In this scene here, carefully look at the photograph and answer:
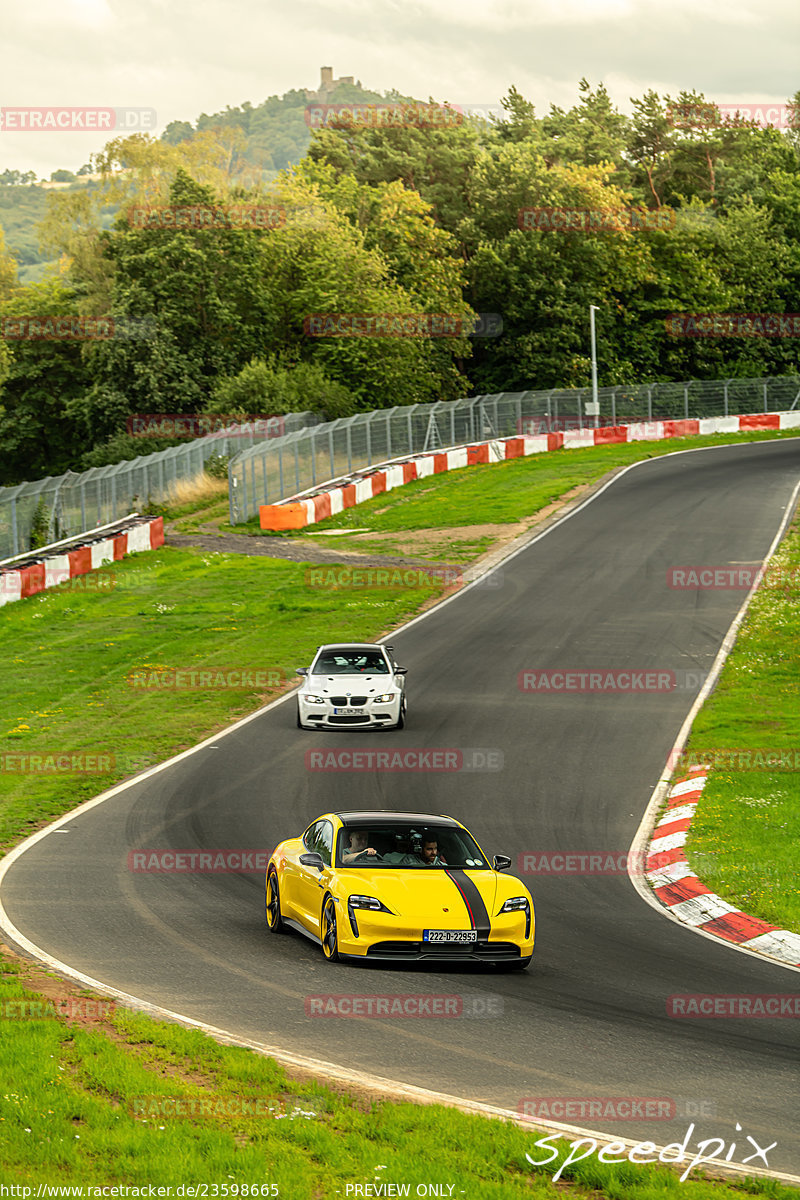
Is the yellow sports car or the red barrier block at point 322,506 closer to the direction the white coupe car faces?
the yellow sports car

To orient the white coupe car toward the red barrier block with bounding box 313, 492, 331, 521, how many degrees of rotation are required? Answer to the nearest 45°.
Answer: approximately 180°

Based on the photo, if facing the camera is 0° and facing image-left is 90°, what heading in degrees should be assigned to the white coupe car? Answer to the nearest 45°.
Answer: approximately 0°

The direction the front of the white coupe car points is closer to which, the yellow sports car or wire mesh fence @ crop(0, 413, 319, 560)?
the yellow sports car

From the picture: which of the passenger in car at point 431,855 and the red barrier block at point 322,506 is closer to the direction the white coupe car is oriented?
the passenger in car

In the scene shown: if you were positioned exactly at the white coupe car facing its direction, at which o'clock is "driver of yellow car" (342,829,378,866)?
The driver of yellow car is roughly at 12 o'clock from the white coupe car.

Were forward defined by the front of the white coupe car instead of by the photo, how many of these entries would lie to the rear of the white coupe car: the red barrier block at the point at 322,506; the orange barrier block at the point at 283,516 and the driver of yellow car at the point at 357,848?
2

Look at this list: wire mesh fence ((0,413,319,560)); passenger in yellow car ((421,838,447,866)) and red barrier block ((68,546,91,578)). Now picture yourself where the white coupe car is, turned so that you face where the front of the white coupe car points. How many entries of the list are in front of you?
1

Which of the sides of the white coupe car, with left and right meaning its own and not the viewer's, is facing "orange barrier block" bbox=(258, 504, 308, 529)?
back

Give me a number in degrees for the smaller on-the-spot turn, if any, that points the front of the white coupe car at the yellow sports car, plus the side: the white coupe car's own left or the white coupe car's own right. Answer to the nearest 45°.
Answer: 0° — it already faces it

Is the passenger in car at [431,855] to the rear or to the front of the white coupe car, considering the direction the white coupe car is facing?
to the front
